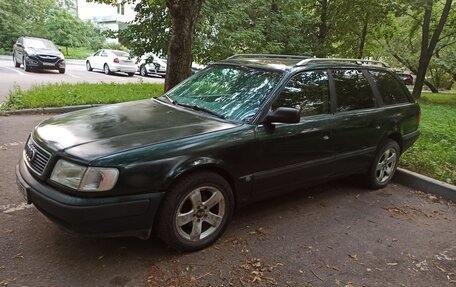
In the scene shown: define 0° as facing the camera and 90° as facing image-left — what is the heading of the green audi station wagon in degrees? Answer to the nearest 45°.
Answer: approximately 45°

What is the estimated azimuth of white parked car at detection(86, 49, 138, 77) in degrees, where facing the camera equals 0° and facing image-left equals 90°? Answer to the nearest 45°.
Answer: approximately 135°

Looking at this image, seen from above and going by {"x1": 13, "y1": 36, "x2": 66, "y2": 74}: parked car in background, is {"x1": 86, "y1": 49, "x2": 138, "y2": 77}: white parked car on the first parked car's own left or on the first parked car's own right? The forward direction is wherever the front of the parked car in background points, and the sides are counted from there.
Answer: on the first parked car's own left

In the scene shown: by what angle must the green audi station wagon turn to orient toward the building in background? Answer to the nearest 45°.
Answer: approximately 135° to its right

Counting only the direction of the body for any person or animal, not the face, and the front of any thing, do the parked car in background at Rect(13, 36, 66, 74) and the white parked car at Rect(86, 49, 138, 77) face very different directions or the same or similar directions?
very different directions

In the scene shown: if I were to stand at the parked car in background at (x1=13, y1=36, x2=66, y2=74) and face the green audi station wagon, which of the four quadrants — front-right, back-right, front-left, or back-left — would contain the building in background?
back-left

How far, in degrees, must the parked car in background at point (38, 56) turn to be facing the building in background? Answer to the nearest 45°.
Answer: approximately 135° to its left

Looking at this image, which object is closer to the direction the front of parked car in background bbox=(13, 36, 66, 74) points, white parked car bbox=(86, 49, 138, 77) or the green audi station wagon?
the green audi station wagon

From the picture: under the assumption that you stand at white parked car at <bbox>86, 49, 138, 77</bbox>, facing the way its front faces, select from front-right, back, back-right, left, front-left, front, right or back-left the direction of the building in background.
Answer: front-right

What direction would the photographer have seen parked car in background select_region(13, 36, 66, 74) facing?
facing the viewer and to the right of the viewer

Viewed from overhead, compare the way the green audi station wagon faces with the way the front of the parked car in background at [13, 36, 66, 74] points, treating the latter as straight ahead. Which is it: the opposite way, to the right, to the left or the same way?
to the right

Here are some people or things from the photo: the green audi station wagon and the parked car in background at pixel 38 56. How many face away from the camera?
0

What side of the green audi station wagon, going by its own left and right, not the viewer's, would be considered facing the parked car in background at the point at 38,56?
right

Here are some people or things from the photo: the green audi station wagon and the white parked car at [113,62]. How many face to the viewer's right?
0

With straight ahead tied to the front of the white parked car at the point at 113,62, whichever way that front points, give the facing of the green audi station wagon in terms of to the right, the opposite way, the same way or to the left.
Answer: to the left
